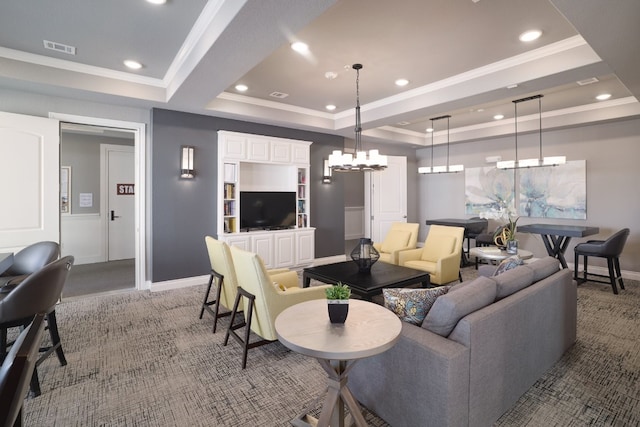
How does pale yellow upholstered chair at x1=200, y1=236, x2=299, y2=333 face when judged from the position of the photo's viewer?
facing away from the viewer and to the right of the viewer

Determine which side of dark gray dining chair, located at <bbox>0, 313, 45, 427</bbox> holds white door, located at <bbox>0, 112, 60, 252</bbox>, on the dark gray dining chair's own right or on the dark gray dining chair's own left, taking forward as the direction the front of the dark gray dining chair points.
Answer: on the dark gray dining chair's own right

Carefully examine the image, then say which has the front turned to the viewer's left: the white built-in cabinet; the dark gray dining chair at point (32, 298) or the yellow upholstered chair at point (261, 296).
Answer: the dark gray dining chair

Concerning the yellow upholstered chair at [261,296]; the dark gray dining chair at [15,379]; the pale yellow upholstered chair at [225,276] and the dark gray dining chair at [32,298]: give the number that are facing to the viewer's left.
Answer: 2

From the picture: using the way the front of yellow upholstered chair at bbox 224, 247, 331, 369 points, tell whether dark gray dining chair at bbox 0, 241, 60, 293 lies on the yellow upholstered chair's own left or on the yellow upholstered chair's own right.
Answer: on the yellow upholstered chair's own left

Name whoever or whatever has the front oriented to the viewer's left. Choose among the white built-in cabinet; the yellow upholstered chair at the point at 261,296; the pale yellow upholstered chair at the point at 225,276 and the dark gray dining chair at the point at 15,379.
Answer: the dark gray dining chair

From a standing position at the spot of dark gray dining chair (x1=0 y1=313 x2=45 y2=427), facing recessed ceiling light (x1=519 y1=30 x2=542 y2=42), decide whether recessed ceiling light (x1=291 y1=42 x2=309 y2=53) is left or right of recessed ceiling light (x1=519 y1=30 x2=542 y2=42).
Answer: left

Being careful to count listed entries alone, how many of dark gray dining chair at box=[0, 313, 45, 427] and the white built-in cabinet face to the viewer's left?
1

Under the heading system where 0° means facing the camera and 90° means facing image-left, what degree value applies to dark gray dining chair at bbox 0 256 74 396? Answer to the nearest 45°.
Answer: approximately 90°

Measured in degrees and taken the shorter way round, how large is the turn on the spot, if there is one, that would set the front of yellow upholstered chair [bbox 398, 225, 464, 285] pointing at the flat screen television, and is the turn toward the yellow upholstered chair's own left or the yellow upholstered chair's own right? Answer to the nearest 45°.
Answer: approximately 45° to the yellow upholstered chair's own right

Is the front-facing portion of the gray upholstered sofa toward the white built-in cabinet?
yes

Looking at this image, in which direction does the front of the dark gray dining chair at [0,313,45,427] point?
to the viewer's left

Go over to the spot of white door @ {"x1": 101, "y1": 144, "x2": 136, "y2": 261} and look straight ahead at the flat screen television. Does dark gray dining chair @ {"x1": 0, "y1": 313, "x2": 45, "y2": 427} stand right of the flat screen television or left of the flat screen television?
right

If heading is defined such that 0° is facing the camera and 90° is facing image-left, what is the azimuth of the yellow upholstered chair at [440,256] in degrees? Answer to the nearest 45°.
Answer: approximately 45°

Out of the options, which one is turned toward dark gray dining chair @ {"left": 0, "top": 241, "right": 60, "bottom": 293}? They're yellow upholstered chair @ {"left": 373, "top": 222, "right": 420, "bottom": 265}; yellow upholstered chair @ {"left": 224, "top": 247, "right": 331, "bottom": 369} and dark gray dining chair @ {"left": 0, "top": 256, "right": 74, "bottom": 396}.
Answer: yellow upholstered chair @ {"left": 373, "top": 222, "right": 420, "bottom": 265}
